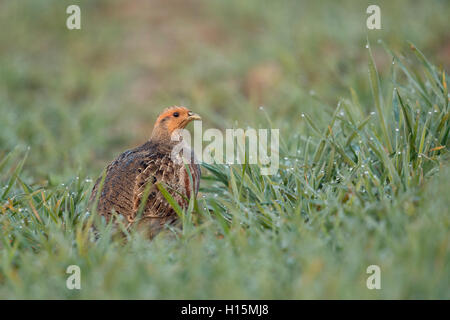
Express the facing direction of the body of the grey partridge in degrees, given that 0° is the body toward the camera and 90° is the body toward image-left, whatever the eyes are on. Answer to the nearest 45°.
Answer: approximately 270°
